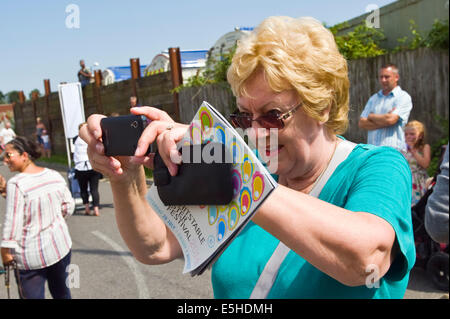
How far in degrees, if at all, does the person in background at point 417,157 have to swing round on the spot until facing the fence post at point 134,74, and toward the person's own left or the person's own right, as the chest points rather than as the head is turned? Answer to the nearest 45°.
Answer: approximately 90° to the person's own right

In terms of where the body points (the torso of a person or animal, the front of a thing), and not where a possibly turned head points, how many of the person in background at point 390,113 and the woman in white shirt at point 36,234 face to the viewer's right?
0

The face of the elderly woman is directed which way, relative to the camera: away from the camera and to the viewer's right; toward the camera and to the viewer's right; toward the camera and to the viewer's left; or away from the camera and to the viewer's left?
toward the camera and to the viewer's left

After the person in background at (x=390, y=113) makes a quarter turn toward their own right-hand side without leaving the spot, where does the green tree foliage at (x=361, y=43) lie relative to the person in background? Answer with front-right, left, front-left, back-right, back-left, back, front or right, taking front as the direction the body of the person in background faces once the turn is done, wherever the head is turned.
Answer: front-right

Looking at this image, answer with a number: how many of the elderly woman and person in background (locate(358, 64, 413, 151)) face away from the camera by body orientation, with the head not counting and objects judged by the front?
0

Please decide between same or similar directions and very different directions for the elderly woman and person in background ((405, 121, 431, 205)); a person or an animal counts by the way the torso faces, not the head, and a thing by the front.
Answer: same or similar directions

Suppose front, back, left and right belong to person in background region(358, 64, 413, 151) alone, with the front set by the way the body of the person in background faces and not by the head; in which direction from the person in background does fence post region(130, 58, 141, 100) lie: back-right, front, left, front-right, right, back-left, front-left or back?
right

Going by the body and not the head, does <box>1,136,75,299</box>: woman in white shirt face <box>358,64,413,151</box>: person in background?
no

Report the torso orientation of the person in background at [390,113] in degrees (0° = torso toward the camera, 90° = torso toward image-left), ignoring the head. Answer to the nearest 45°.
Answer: approximately 45°

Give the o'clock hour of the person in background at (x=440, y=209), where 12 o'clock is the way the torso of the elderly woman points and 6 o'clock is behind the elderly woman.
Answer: The person in background is roughly at 6 o'clock from the elderly woman.

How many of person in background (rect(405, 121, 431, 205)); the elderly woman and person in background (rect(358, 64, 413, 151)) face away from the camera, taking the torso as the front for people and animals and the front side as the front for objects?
0

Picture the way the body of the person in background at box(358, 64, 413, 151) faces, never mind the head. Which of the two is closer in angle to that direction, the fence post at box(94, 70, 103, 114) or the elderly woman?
the elderly woman

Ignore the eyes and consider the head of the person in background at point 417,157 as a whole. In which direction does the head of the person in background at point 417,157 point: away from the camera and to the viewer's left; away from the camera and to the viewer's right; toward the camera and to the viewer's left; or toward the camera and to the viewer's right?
toward the camera and to the viewer's left

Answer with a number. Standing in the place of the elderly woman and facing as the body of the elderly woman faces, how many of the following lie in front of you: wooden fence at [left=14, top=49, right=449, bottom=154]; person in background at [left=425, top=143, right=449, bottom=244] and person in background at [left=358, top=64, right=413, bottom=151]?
0

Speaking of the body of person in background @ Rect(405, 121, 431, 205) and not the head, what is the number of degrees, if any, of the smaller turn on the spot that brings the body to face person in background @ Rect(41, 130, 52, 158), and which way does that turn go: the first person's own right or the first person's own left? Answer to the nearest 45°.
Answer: approximately 90° to the first person's own right

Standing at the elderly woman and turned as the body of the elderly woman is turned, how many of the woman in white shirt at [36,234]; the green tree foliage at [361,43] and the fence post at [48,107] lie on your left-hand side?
0

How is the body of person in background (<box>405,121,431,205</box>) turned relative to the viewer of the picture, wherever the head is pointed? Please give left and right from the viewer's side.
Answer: facing the viewer and to the left of the viewer

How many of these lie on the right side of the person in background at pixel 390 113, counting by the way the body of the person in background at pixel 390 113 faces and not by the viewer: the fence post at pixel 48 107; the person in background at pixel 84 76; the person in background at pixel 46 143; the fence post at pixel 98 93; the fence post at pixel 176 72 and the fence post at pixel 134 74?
6
